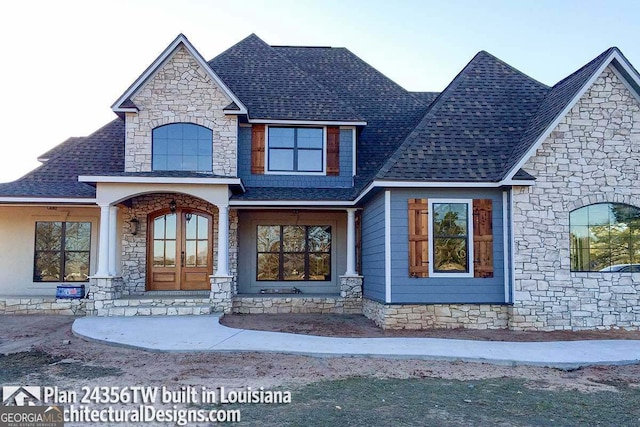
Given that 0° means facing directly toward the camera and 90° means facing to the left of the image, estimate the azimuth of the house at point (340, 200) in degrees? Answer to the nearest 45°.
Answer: approximately 0°
